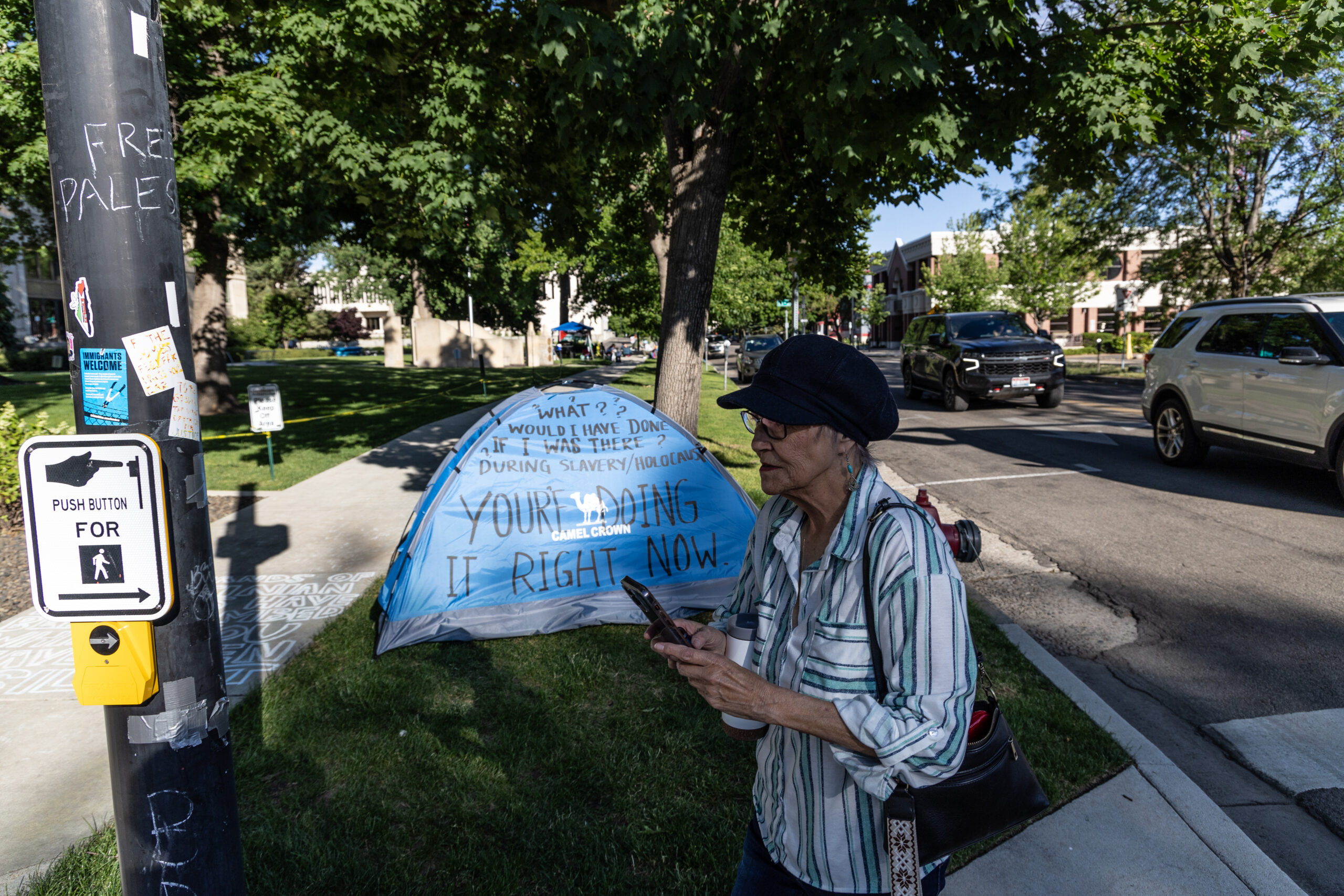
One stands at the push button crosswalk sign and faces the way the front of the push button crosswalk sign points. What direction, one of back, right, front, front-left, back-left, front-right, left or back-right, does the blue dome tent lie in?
back-left

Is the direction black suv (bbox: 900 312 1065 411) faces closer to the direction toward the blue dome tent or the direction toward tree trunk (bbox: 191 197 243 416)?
the blue dome tent

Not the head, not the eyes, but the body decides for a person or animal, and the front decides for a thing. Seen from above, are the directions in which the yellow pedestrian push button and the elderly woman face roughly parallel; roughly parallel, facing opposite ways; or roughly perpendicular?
roughly perpendicular

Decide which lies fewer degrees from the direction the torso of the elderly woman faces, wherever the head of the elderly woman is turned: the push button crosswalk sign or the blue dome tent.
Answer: the push button crosswalk sign

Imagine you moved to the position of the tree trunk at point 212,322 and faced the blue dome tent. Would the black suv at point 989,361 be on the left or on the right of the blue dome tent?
left

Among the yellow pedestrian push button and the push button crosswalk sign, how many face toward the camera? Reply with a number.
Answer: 2

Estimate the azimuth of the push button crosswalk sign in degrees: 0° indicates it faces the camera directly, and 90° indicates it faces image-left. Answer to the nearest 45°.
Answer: approximately 0°

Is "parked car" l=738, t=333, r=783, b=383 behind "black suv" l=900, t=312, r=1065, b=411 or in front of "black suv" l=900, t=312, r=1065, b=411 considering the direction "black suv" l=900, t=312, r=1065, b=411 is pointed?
behind

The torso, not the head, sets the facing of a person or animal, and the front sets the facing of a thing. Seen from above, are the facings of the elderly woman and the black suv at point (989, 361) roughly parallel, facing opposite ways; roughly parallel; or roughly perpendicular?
roughly perpendicular
